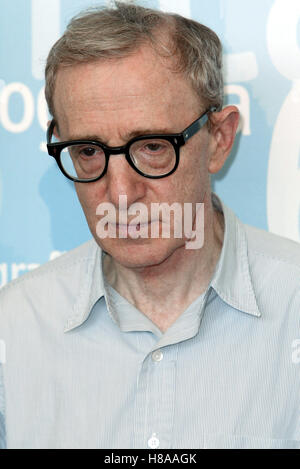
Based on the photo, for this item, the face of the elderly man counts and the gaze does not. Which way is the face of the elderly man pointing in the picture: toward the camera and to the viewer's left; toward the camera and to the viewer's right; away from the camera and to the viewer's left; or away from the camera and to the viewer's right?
toward the camera and to the viewer's left

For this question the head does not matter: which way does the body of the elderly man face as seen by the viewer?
toward the camera
